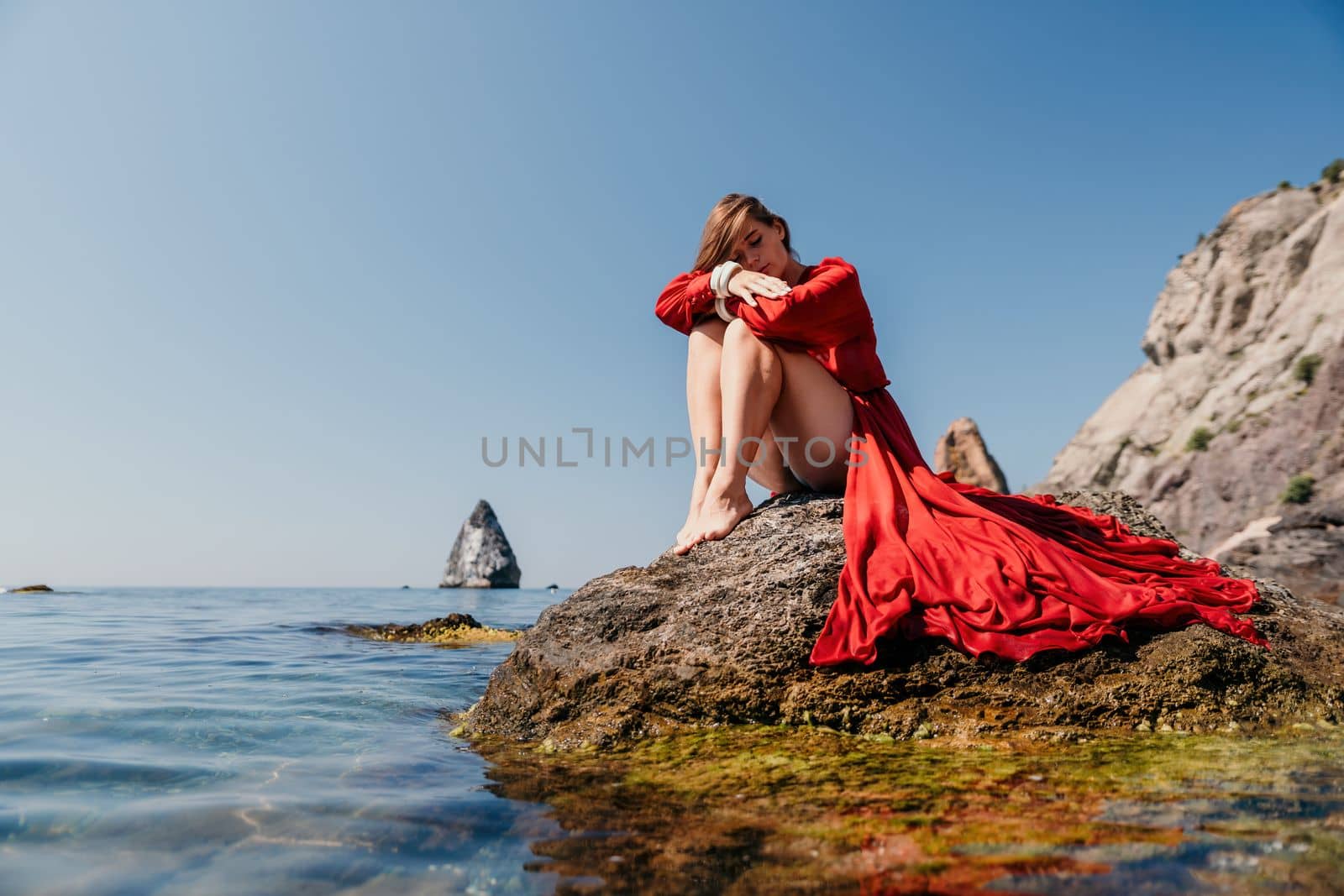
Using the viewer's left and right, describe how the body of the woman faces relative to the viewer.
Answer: facing the viewer and to the left of the viewer

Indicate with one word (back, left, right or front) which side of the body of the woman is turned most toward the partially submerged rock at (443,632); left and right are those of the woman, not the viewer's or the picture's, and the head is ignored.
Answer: right

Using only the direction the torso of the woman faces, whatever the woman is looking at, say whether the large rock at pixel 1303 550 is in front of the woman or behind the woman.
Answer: behind

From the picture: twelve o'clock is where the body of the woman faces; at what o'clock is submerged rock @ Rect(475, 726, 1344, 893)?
The submerged rock is roughly at 10 o'clock from the woman.

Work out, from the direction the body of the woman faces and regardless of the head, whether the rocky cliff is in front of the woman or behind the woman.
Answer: behind

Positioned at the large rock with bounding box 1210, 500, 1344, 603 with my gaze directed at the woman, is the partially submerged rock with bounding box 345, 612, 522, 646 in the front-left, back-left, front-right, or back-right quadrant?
front-right
